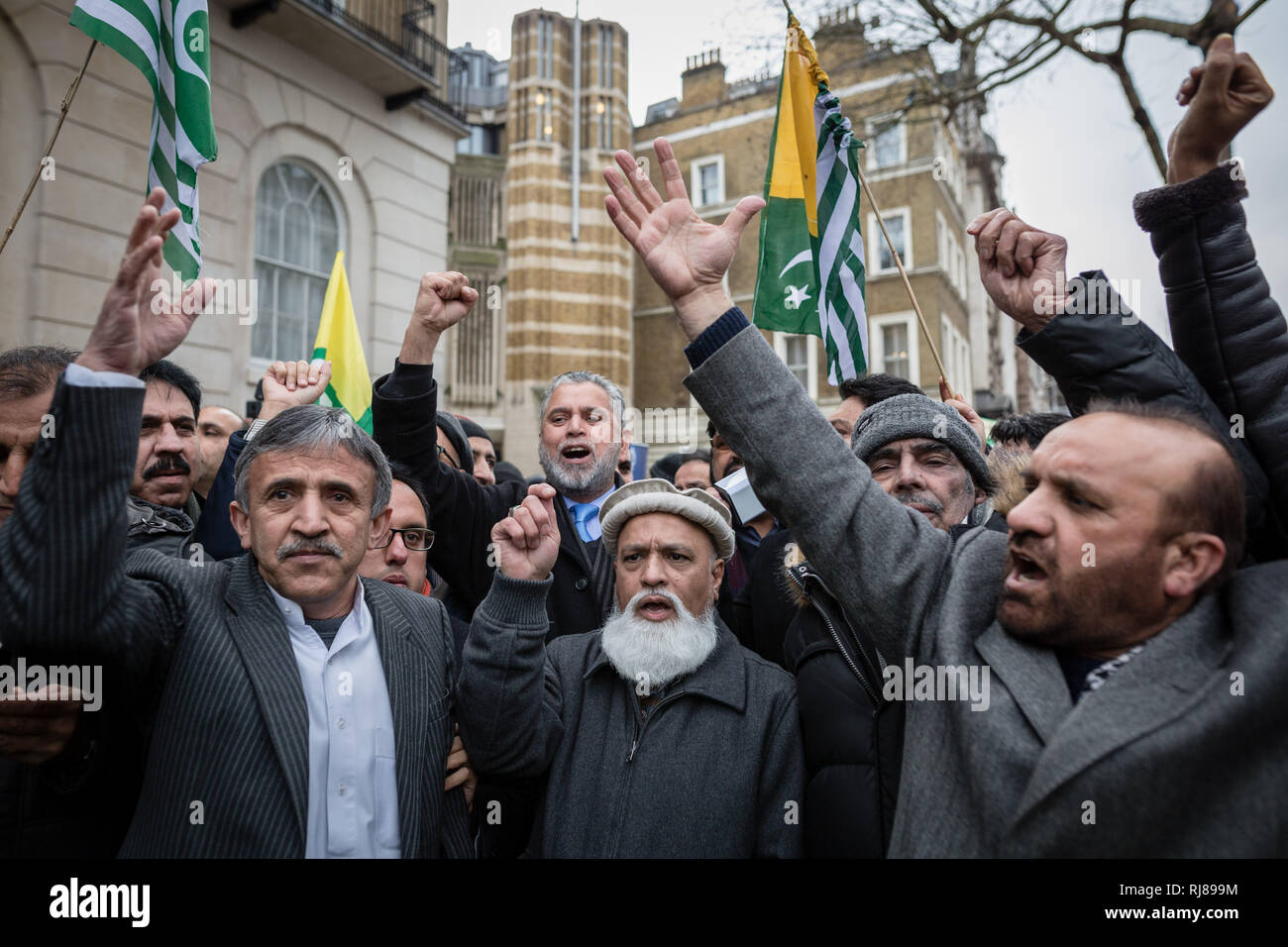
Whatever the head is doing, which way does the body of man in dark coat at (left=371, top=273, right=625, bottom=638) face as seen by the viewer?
toward the camera

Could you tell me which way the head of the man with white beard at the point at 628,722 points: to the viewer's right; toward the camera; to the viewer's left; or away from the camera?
toward the camera

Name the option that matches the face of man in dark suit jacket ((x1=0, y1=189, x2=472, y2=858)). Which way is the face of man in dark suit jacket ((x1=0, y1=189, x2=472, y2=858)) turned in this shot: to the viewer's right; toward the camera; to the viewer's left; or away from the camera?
toward the camera

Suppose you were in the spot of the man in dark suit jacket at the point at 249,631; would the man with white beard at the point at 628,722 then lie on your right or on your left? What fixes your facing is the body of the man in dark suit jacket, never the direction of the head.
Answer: on your left

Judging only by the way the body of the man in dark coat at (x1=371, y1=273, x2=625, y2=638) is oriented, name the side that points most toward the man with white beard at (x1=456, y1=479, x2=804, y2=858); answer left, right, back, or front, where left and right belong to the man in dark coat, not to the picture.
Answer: front

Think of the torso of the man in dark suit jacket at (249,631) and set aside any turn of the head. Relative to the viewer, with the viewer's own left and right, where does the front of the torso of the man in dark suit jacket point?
facing the viewer
